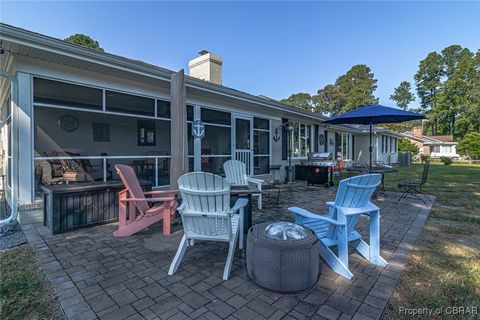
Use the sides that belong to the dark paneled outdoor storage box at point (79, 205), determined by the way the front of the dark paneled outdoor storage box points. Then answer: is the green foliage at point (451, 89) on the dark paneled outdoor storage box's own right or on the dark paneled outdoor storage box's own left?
on the dark paneled outdoor storage box's own left

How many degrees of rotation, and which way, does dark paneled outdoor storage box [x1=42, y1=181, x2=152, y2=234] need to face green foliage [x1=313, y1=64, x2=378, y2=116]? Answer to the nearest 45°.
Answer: approximately 90° to its left

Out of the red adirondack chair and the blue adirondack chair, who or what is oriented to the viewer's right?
the red adirondack chair

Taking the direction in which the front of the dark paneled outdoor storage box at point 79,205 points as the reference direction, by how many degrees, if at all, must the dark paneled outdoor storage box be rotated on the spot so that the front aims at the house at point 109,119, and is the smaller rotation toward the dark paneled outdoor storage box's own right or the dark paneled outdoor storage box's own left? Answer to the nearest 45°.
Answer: approximately 135° to the dark paneled outdoor storage box's own left

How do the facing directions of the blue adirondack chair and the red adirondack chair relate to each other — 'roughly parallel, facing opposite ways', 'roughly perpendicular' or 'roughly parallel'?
roughly perpendicular

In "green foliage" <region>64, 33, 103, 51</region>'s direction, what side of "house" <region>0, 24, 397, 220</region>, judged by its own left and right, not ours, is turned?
back

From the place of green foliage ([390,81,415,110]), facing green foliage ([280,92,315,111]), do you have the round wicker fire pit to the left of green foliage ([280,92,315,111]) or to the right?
left

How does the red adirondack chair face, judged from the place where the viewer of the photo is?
facing to the right of the viewer

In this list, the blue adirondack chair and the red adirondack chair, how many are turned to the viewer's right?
1

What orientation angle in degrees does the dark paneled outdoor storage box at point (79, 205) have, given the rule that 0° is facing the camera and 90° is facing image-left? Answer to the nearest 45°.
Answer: approximately 315°
